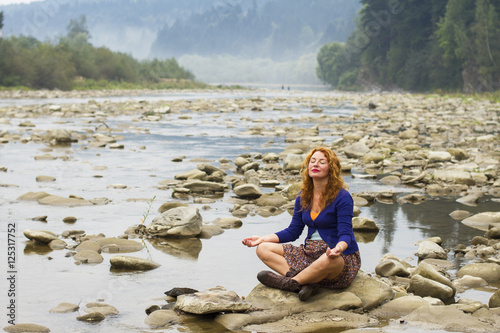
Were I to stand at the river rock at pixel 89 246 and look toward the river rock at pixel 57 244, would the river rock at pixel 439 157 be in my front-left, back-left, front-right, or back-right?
back-right

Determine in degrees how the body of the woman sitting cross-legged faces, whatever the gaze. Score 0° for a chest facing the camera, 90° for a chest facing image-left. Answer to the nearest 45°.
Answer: approximately 45°

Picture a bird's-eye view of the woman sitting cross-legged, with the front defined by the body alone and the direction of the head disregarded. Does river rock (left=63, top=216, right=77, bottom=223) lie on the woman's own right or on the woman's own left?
on the woman's own right

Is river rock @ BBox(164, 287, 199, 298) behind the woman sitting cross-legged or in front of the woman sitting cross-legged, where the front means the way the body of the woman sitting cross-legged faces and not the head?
in front

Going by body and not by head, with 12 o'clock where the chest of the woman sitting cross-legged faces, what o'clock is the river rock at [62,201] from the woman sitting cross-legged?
The river rock is roughly at 3 o'clock from the woman sitting cross-legged.

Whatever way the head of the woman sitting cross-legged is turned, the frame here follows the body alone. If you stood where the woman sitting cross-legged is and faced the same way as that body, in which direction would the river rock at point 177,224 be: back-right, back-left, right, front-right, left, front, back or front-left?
right

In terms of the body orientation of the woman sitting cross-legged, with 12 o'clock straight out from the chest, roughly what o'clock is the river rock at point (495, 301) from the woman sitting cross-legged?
The river rock is roughly at 8 o'clock from the woman sitting cross-legged.

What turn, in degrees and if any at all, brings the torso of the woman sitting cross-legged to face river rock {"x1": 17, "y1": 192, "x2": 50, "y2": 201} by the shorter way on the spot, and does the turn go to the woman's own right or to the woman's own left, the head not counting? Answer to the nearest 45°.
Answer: approximately 90° to the woman's own right

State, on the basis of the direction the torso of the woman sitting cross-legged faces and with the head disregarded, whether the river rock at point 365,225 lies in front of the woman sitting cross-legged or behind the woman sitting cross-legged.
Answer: behind

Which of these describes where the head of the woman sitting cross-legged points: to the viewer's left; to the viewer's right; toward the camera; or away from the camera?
toward the camera

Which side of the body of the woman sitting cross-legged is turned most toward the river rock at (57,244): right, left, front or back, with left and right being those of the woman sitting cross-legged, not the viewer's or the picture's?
right

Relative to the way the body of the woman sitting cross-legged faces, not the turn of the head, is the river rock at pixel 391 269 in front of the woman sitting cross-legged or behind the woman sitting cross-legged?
behind

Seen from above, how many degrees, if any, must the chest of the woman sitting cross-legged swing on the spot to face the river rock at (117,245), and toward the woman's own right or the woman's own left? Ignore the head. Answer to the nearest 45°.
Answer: approximately 90° to the woman's own right

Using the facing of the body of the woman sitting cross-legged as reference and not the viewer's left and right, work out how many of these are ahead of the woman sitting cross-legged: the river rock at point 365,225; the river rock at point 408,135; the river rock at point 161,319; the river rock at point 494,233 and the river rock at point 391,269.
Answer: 1
